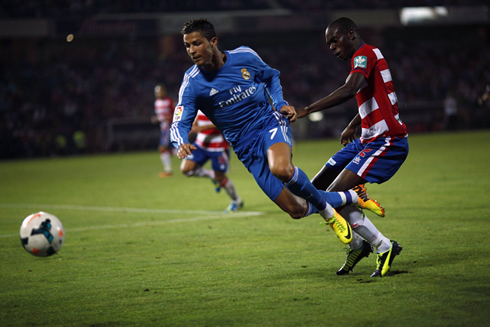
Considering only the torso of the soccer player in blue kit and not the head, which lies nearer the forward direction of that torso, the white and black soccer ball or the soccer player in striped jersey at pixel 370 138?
the white and black soccer ball

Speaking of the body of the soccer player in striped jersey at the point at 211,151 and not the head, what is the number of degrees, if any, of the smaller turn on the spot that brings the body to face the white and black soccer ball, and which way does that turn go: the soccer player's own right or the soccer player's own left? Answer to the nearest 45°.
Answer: approximately 45° to the soccer player's own left

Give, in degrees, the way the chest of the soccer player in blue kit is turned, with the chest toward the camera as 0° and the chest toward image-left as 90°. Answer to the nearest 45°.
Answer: approximately 45°

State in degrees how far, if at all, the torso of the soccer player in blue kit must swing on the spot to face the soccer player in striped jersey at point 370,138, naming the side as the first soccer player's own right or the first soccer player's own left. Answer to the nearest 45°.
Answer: approximately 135° to the first soccer player's own left

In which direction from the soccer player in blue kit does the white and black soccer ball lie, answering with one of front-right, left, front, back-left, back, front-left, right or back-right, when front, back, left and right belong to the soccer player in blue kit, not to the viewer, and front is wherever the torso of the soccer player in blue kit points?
front-right

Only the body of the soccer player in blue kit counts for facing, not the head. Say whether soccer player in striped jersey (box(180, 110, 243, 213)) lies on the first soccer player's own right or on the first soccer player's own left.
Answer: on the first soccer player's own right
